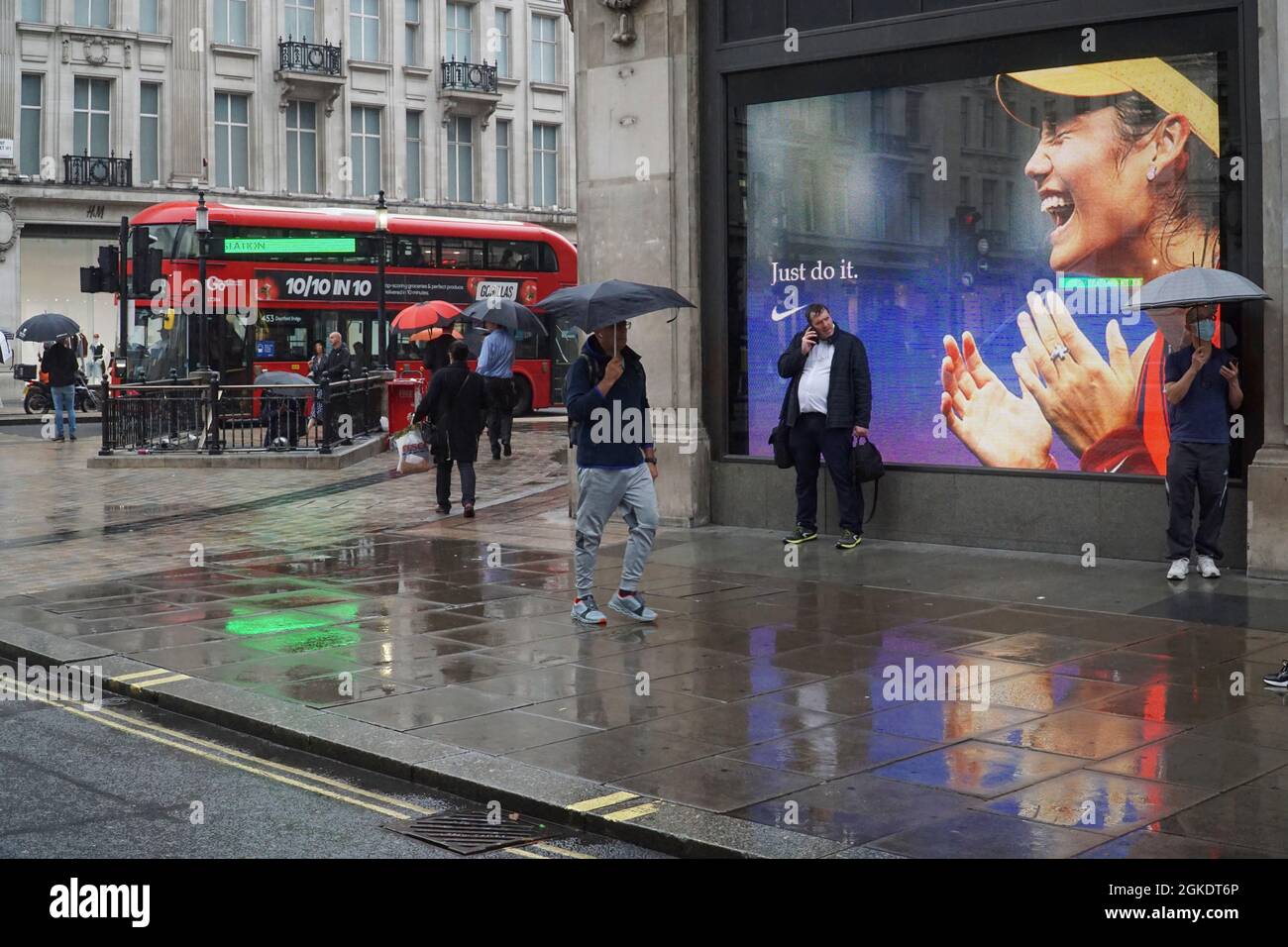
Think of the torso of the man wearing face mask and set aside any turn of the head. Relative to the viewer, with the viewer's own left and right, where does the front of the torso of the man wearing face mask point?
facing the viewer

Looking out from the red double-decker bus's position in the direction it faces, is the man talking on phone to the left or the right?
on its left

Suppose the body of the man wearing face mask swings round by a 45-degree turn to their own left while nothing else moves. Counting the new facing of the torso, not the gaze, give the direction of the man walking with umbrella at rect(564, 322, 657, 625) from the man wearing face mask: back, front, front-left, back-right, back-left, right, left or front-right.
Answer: right

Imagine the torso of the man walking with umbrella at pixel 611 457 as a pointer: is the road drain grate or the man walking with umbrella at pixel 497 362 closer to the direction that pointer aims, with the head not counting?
the road drain grate

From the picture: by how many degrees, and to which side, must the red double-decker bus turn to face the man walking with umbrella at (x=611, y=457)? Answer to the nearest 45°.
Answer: approximately 45° to its left

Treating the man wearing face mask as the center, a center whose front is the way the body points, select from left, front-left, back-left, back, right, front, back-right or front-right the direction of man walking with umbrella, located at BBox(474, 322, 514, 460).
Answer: back-right

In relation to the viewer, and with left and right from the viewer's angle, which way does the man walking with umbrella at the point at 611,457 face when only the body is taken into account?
facing the viewer and to the right of the viewer
